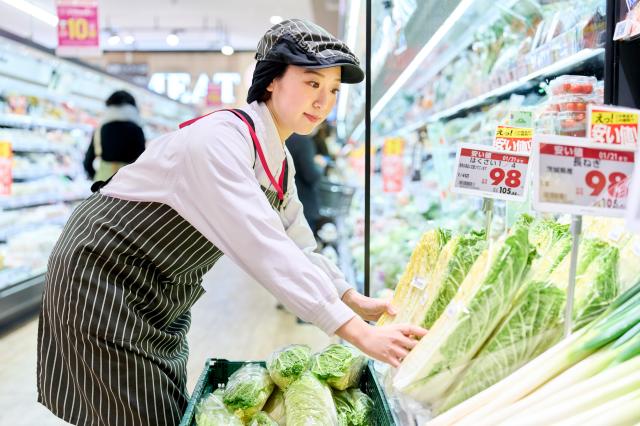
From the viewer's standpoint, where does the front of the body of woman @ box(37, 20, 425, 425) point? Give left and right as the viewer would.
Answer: facing to the right of the viewer

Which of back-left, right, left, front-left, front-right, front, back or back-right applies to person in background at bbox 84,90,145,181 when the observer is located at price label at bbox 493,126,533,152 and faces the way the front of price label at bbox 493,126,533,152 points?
back-right

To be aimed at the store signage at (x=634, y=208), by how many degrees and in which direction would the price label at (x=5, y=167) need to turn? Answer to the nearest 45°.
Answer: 0° — it already faces it

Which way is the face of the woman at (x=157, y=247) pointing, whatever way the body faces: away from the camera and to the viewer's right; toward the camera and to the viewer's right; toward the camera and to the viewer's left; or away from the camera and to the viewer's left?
toward the camera and to the viewer's right

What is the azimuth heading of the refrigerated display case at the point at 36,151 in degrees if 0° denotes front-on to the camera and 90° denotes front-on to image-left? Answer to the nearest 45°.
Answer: approximately 315°
